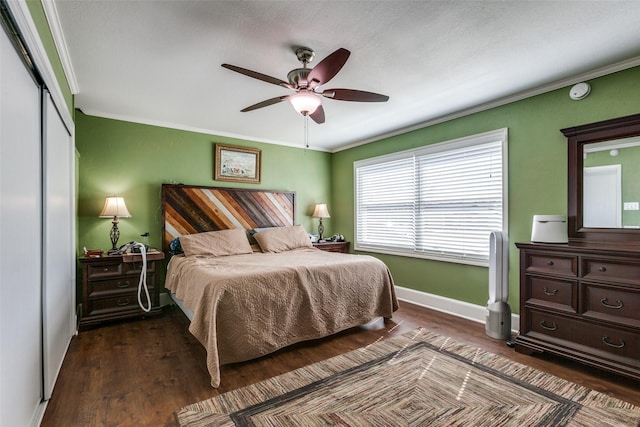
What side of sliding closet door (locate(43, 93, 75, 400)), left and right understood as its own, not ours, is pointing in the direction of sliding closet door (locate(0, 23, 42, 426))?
right

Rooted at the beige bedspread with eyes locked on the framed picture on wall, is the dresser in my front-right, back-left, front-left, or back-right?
back-right

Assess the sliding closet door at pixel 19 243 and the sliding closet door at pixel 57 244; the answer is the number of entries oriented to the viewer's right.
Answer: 2

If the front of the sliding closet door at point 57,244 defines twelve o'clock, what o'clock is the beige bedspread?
The beige bedspread is roughly at 1 o'clock from the sliding closet door.

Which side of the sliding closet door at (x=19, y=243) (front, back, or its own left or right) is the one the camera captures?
right

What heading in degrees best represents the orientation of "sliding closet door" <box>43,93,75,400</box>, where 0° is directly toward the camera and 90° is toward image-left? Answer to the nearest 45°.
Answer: approximately 270°

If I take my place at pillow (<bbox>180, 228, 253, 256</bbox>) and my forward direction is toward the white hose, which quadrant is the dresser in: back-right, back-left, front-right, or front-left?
back-left
